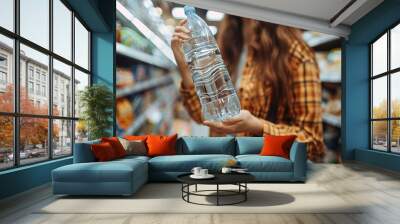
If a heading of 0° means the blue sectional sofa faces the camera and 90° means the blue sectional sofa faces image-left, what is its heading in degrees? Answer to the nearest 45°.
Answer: approximately 0°

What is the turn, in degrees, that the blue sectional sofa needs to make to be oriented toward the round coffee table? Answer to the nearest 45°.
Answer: approximately 45° to its left

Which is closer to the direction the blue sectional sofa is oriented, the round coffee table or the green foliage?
the round coffee table

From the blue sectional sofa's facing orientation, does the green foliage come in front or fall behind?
behind
